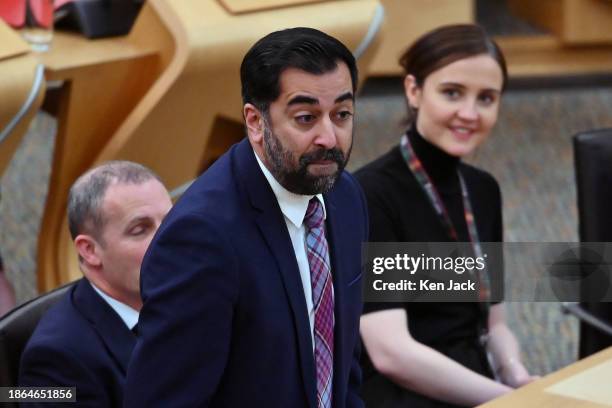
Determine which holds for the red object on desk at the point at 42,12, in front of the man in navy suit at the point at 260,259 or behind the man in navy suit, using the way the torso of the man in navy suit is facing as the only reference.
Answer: behind

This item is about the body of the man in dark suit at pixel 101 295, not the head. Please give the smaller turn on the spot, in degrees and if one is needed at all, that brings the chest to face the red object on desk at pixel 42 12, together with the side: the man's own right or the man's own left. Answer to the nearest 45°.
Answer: approximately 135° to the man's own left

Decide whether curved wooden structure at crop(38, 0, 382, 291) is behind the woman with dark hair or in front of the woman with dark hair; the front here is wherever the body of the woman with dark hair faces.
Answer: behind

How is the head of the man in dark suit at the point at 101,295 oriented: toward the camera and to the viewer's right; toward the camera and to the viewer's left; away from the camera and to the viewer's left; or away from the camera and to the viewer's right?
toward the camera and to the viewer's right

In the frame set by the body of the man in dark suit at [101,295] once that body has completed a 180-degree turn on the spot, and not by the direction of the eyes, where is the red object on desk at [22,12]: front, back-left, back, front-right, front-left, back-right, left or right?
front-right

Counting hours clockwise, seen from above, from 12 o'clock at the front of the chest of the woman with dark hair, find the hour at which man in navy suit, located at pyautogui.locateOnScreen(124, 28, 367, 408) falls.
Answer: The man in navy suit is roughly at 2 o'clock from the woman with dark hair.

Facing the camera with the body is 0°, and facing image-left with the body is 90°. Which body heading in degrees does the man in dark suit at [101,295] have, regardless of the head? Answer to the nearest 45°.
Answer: approximately 315°

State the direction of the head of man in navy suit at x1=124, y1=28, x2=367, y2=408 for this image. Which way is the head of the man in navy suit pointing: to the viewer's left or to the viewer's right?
to the viewer's right
